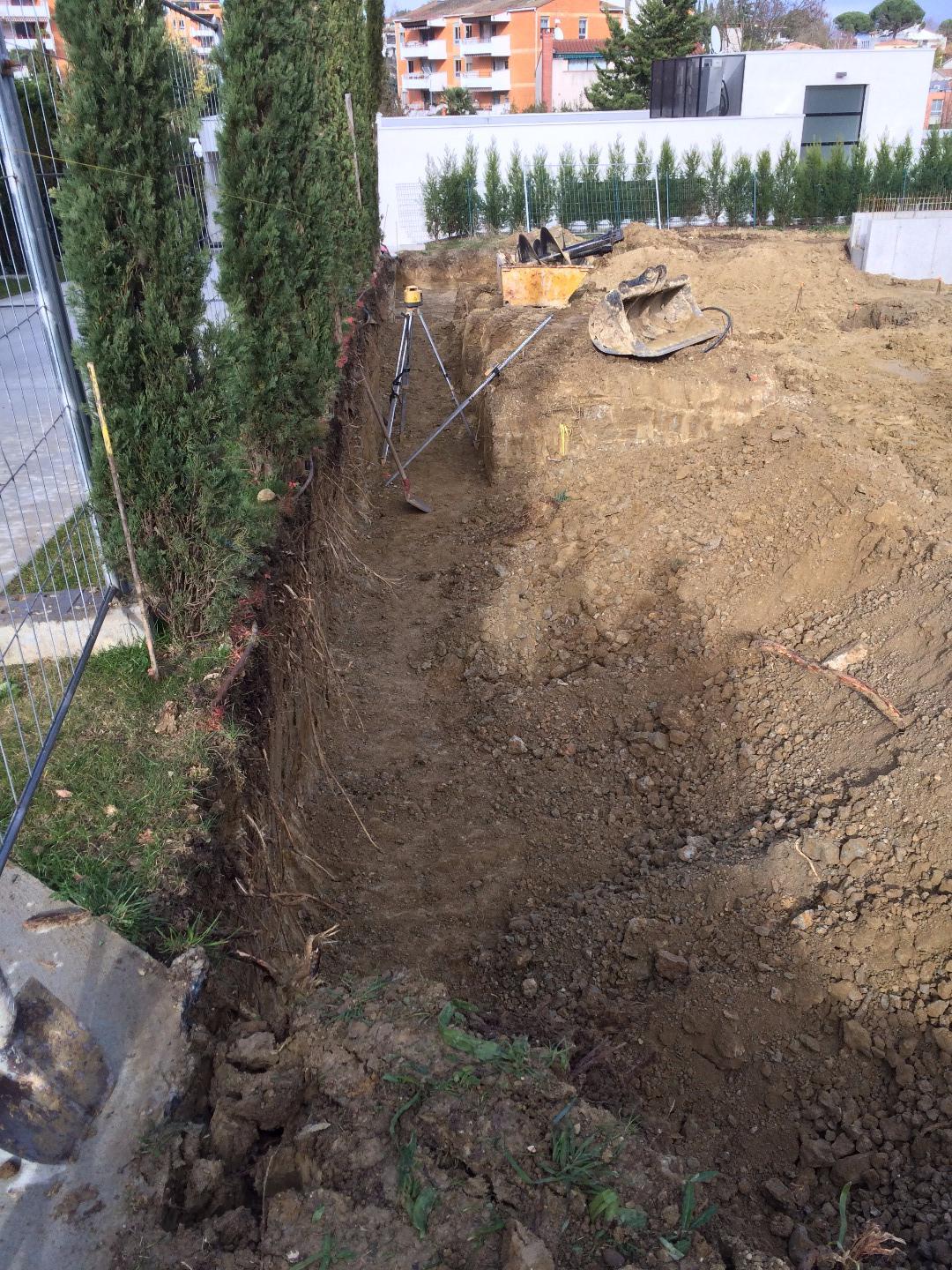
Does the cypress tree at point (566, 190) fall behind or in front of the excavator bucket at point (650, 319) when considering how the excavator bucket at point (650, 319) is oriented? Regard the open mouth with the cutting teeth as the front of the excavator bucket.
behind

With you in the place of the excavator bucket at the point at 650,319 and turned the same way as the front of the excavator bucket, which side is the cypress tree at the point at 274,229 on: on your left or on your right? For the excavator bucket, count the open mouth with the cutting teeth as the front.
on your right

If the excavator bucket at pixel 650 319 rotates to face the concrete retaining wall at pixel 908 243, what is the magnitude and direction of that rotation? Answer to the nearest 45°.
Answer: approximately 90° to its left
